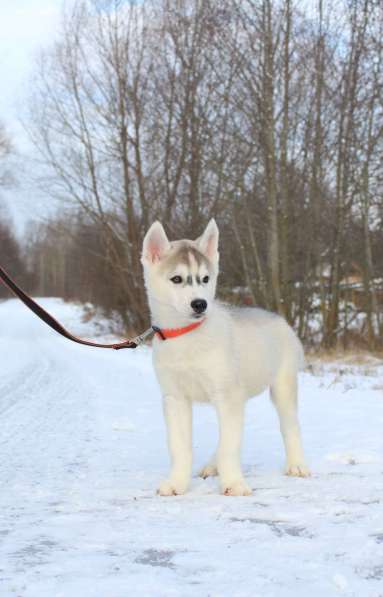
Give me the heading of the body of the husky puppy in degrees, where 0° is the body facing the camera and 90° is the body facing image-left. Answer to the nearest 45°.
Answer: approximately 45°
